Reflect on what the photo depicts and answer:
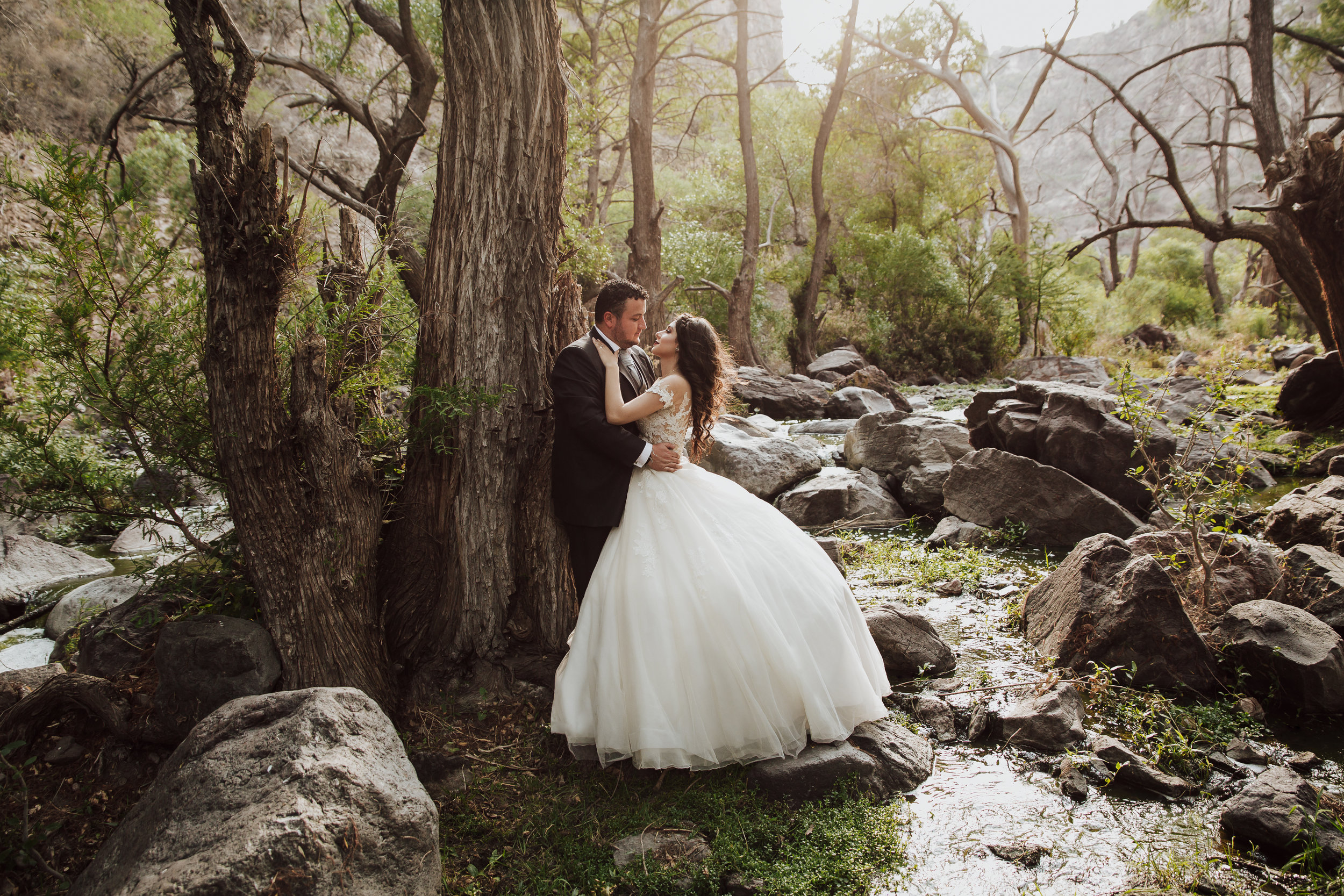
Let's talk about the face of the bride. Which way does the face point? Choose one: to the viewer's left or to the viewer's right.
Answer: to the viewer's left

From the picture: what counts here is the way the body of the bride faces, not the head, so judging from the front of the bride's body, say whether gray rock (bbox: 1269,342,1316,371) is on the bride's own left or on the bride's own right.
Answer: on the bride's own right

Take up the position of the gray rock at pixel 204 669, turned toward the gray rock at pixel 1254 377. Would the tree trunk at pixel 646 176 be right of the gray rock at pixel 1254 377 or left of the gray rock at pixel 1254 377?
left

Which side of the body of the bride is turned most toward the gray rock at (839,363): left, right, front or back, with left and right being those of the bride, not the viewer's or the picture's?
right

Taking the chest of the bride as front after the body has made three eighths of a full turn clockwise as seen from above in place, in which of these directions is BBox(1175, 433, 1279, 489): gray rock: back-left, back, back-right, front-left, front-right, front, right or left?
front

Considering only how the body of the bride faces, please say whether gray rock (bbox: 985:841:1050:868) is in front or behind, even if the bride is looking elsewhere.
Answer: behind

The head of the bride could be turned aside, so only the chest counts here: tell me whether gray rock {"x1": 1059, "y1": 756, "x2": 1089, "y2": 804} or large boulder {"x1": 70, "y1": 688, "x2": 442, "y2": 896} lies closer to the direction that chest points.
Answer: the large boulder

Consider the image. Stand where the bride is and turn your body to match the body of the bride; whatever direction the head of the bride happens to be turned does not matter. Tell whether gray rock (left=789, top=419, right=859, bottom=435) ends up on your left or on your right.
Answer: on your right

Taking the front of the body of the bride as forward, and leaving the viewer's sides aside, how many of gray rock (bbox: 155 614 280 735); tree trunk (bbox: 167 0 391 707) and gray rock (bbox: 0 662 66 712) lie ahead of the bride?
3

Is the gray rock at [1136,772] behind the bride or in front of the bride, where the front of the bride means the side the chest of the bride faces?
behind

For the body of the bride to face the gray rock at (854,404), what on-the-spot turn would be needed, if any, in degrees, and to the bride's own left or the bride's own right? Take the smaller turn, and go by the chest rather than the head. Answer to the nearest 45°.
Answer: approximately 90° to the bride's own right

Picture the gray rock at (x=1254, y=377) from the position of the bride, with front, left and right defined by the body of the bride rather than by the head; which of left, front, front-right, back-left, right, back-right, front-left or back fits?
back-right

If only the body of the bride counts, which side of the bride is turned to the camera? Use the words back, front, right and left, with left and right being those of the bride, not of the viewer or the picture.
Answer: left

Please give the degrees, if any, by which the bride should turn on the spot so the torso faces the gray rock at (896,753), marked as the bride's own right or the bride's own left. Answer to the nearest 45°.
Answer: approximately 180°
